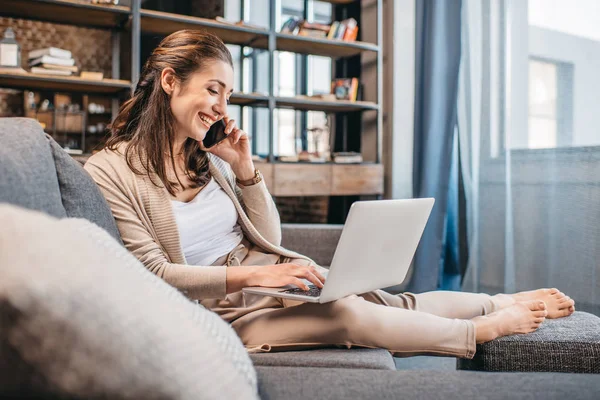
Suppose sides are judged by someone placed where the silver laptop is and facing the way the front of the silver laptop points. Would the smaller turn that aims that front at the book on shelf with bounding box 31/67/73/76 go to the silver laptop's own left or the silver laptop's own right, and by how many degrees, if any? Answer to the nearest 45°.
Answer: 0° — it already faces it

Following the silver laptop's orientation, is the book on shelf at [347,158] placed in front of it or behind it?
in front

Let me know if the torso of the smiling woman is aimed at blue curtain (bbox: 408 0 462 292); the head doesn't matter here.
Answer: no

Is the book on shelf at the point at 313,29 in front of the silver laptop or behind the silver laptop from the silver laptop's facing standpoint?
in front

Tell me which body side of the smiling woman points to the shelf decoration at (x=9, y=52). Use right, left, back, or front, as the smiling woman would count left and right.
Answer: back

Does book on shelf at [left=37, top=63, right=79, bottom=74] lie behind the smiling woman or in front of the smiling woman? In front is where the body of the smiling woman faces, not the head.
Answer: behind

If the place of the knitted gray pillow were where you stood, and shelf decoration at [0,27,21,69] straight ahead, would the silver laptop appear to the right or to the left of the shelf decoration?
right

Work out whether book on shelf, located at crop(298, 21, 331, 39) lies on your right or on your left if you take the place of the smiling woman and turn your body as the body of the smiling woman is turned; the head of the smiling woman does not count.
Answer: on your left

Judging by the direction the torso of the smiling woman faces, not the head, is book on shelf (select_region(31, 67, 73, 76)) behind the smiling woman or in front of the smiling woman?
behind

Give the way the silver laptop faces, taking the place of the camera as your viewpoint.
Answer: facing away from the viewer and to the left of the viewer

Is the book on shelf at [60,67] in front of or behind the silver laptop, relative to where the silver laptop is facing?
in front

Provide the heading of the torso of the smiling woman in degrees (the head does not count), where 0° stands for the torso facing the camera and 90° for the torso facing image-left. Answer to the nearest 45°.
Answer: approximately 315°

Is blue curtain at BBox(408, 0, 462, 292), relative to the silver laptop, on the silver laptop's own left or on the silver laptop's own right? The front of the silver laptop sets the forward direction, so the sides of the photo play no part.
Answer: on the silver laptop's own right

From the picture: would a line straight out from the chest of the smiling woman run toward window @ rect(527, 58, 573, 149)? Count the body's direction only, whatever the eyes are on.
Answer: no
